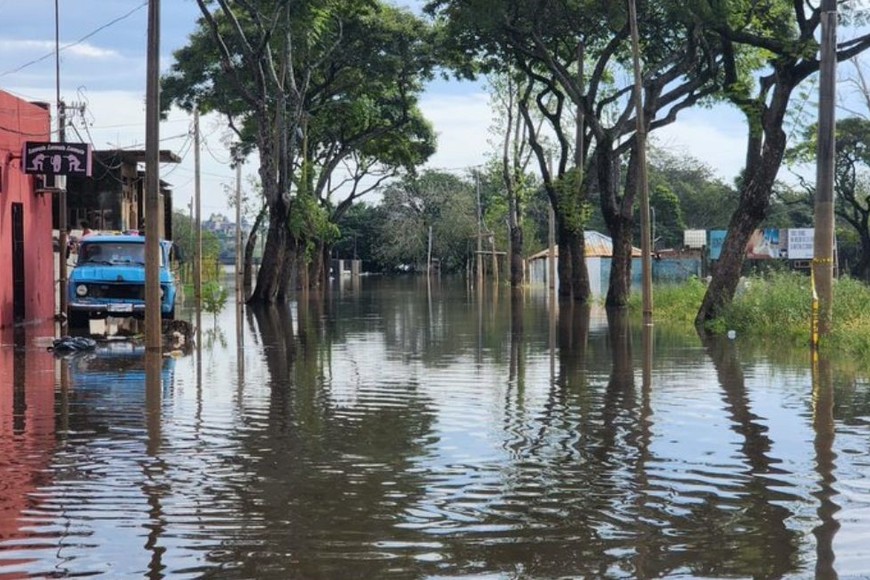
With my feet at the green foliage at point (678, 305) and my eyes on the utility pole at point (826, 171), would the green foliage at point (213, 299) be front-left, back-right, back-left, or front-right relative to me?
back-right

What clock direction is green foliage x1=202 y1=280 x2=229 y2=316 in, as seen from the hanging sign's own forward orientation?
The green foliage is roughly at 7 o'clock from the hanging sign.

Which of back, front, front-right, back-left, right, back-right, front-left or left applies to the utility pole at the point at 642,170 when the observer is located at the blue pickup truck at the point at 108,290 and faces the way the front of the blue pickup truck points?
left

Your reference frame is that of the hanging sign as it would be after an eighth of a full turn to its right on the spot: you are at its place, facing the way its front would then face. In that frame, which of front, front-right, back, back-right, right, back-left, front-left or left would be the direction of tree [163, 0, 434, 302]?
back

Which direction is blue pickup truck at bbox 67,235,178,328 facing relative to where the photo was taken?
toward the camera

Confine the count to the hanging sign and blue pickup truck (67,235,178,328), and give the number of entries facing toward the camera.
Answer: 2

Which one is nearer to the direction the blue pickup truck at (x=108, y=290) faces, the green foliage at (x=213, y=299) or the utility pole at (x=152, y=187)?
the utility pole

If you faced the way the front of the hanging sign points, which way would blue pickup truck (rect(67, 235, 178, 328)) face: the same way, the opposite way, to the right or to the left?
the same way

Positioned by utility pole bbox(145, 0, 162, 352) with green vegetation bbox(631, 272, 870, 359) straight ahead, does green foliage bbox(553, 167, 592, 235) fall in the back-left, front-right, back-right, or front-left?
front-left

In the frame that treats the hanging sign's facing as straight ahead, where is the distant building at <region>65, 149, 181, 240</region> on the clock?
The distant building is roughly at 6 o'clock from the hanging sign.

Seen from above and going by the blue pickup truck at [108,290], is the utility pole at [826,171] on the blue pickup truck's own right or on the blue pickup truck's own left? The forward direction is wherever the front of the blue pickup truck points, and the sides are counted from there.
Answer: on the blue pickup truck's own left

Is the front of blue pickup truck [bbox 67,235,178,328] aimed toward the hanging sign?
no

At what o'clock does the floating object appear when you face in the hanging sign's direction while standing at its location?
The floating object is roughly at 12 o'clock from the hanging sign.

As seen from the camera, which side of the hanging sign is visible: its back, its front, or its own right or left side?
front

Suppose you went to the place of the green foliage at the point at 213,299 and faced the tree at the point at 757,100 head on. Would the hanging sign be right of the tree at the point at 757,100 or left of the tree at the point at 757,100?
right

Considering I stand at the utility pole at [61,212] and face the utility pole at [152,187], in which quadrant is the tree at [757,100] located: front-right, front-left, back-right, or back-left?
front-left
